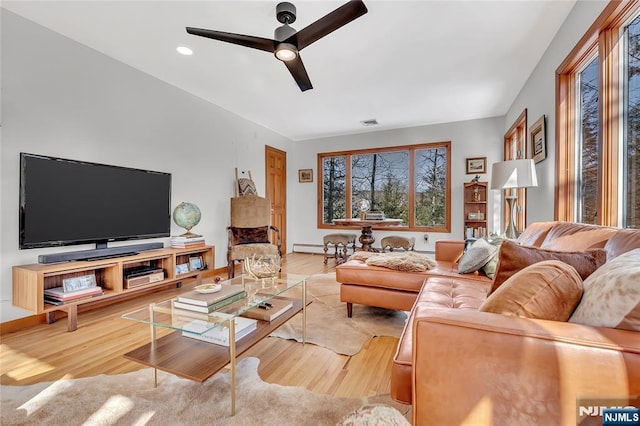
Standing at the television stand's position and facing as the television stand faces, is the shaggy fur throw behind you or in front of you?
in front

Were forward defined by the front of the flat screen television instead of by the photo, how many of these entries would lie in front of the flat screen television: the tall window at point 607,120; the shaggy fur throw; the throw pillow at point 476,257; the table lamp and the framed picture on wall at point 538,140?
5

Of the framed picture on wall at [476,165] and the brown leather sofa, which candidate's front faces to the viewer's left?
the brown leather sofa

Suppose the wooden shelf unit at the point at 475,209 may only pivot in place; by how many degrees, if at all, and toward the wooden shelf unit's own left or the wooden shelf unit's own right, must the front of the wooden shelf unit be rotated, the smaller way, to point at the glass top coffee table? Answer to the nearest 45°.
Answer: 0° — it already faces it

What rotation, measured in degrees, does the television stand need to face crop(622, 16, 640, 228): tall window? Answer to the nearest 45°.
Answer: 0° — it already faces it

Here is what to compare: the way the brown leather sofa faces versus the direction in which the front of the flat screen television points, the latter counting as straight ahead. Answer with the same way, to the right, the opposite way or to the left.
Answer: the opposite way

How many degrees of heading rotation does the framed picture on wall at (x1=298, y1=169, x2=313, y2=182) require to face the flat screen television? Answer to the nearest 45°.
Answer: approximately 45° to its right

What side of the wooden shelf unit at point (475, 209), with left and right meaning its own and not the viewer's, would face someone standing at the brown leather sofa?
front

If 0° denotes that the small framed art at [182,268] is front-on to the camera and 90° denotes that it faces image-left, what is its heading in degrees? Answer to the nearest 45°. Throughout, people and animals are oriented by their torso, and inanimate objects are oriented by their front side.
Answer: approximately 315°

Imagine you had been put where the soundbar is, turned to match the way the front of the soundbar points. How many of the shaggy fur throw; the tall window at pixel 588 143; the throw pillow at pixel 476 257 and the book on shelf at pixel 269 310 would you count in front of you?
4

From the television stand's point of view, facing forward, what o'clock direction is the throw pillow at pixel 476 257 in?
The throw pillow is roughly at 12 o'clock from the television stand.

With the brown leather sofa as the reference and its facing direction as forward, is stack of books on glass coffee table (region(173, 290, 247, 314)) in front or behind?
in front

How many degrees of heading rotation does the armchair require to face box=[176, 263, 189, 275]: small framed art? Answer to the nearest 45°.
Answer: approximately 45° to its right

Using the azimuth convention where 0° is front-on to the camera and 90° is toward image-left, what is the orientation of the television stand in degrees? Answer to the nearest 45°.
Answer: approximately 315°
